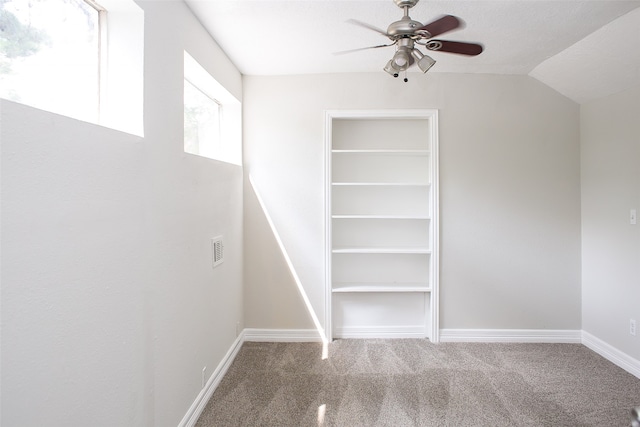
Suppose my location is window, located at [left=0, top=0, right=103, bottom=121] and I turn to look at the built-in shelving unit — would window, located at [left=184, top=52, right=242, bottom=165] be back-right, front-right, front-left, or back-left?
front-left

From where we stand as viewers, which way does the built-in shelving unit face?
facing the viewer

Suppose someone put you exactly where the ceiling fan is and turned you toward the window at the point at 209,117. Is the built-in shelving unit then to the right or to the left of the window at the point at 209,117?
right

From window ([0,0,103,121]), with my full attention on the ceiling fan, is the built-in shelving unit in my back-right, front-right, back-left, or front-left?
front-left

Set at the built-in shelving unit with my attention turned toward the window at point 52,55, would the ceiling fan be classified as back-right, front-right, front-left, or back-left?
front-left

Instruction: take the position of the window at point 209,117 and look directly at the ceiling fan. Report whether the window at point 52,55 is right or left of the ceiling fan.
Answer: right

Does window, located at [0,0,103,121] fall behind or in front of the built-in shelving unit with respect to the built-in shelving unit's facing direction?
in front

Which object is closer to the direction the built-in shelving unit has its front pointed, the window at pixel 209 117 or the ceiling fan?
the ceiling fan

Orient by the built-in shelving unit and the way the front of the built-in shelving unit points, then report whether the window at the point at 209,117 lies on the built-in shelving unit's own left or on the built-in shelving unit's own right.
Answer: on the built-in shelving unit's own right

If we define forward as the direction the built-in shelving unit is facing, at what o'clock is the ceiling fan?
The ceiling fan is roughly at 12 o'clock from the built-in shelving unit.

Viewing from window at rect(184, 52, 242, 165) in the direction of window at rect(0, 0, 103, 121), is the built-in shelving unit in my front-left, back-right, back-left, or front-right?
back-left
